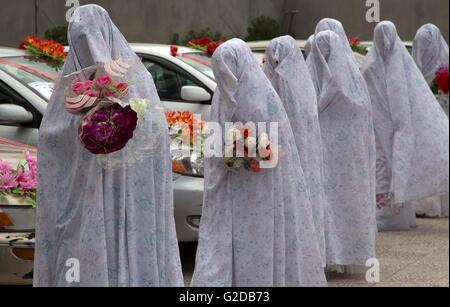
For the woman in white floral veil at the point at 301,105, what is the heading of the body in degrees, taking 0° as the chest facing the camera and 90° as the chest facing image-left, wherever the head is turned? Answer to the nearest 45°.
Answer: approximately 45°

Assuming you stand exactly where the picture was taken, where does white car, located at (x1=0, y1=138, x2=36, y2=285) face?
facing the viewer and to the right of the viewer

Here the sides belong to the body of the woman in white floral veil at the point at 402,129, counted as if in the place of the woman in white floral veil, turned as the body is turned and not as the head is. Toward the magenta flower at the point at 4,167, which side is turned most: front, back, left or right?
front

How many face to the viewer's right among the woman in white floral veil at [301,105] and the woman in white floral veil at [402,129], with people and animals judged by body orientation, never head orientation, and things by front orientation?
0

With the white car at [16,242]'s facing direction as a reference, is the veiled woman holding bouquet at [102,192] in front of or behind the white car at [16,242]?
in front

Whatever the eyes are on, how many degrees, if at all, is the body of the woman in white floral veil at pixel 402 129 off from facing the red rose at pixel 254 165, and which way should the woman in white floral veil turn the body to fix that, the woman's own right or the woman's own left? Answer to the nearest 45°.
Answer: approximately 45° to the woman's own left

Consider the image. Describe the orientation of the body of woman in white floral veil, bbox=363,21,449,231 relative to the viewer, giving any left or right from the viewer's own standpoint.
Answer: facing the viewer and to the left of the viewer

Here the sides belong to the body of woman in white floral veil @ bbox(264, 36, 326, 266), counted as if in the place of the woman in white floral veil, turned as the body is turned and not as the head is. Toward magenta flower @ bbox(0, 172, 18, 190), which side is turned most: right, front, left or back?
front
